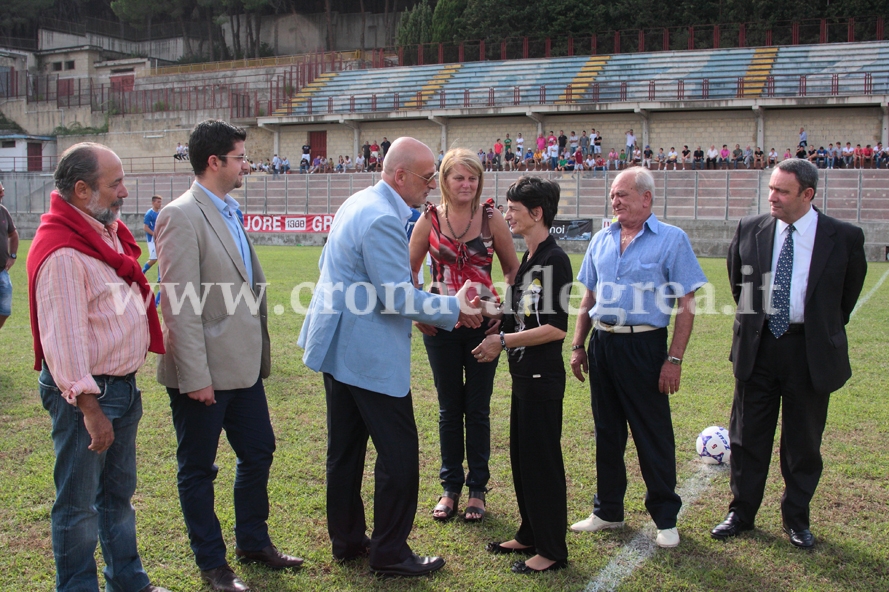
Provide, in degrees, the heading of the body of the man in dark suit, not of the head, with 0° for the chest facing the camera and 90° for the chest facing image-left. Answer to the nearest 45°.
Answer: approximately 45°

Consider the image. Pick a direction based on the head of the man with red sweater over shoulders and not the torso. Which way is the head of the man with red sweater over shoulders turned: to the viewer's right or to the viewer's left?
to the viewer's right

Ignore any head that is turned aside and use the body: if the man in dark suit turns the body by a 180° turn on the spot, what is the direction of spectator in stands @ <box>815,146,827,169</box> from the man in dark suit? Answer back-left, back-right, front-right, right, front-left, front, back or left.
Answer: front-left

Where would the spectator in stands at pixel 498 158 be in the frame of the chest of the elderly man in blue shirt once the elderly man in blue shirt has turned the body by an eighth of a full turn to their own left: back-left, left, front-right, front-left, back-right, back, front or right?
back

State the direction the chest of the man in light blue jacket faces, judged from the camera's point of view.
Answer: to the viewer's right

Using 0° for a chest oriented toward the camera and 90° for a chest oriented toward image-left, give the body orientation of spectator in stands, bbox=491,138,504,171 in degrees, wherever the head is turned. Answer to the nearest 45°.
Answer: approximately 0°

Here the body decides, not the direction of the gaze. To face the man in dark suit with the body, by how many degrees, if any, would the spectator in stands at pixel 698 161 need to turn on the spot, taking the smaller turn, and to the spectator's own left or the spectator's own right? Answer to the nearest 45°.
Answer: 0° — they already face them

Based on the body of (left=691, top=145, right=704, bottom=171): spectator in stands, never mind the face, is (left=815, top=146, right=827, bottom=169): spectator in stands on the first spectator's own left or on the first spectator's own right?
on the first spectator's own left

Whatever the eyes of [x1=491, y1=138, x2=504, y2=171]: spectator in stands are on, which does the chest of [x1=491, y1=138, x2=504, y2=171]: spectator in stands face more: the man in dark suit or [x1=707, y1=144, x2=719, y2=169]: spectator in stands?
the man in dark suit

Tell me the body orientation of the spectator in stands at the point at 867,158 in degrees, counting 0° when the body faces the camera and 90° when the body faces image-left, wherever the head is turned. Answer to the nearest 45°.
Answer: approximately 0°

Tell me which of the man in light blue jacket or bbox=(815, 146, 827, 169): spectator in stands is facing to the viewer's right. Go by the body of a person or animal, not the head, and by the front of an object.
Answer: the man in light blue jacket

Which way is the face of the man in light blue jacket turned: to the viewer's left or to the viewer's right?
to the viewer's right
